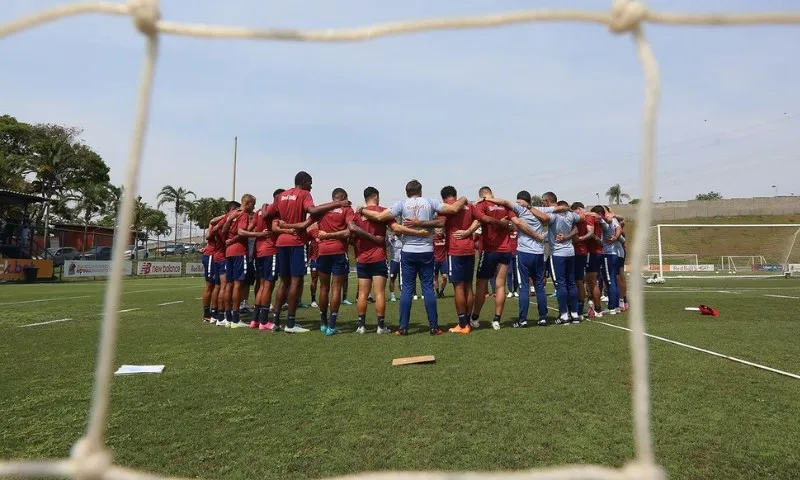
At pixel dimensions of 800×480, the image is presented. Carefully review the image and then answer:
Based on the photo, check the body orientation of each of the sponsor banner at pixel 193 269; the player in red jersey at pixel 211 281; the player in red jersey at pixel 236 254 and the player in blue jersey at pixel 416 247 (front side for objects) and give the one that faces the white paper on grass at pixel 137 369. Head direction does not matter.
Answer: the sponsor banner

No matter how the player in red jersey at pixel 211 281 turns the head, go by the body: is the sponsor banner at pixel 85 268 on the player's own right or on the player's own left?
on the player's own left

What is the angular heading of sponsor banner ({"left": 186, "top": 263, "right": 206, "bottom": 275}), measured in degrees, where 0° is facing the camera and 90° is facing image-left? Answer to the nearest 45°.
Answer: approximately 0°

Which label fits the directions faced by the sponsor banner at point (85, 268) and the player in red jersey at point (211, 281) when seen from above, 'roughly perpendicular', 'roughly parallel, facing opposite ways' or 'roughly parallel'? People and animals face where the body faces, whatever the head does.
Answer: roughly perpendicular

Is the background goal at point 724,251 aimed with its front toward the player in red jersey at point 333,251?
yes

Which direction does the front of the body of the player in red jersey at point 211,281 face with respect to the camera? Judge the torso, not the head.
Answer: to the viewer's right

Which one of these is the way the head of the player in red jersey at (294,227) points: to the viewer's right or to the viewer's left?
to the viewer's right

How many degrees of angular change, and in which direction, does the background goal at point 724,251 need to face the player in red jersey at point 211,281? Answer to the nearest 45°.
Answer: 0° — it already faces them

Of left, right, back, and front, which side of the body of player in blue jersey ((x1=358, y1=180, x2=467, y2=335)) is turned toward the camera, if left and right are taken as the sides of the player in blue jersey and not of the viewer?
back

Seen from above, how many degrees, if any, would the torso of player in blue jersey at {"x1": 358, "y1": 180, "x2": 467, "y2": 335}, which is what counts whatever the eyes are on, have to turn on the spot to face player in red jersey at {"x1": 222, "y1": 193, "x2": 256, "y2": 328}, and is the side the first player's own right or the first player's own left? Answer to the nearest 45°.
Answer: approximately 90° to the first player's own left

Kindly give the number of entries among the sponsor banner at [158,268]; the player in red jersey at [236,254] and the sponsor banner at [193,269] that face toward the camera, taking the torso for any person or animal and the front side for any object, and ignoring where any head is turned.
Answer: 2
